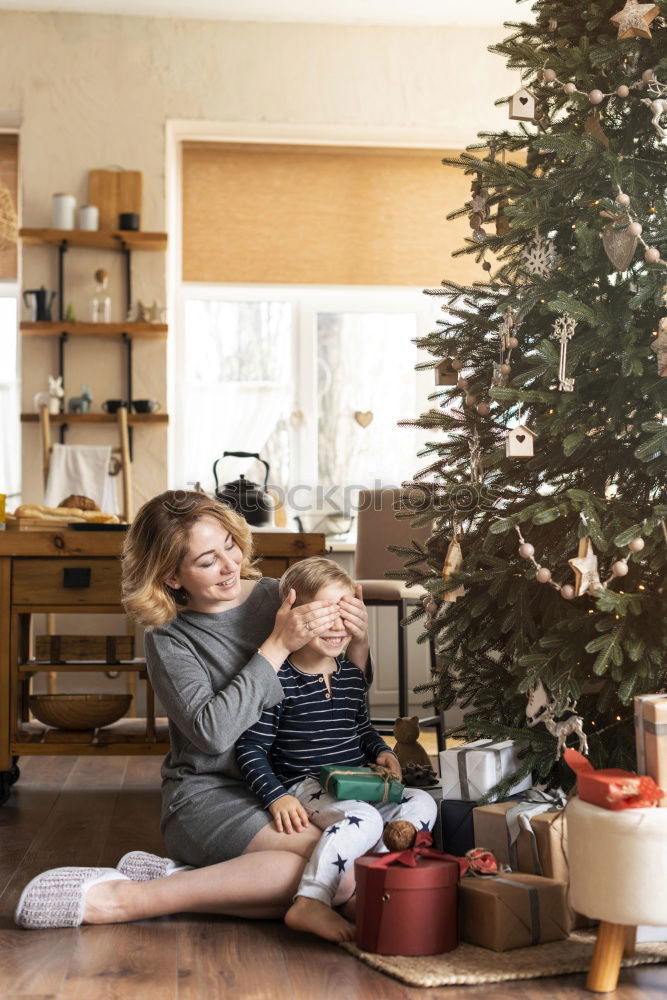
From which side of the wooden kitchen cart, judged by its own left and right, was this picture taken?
front

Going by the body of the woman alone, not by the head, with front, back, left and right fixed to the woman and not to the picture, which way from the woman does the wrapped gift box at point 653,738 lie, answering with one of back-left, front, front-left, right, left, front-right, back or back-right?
front

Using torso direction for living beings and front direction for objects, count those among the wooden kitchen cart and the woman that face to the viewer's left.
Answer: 0

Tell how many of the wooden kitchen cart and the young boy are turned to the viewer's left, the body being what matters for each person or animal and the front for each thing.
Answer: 0

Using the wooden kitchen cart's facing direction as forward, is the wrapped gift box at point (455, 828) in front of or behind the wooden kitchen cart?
in front

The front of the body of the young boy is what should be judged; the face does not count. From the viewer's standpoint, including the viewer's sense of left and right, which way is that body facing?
facing the viewer and to the right of the viewer

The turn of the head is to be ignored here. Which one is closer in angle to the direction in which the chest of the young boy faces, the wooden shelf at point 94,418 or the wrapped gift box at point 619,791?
the wrapped gift box

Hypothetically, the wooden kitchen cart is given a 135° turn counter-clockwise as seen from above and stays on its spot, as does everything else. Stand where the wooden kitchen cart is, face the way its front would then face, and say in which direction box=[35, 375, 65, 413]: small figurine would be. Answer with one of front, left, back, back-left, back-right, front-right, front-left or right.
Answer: front-left
